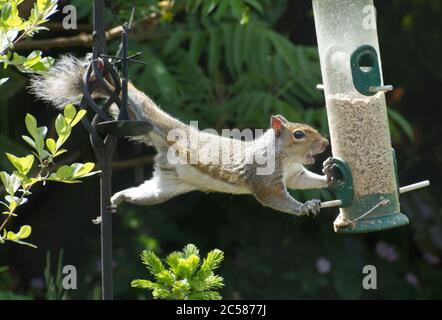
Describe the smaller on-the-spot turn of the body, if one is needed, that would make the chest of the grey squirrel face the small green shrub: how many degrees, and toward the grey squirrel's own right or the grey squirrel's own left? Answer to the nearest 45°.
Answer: approximately 90° to the grey squirrel's own right

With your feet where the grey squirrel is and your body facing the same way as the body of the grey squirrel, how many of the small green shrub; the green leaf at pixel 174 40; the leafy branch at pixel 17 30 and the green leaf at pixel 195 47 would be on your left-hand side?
2

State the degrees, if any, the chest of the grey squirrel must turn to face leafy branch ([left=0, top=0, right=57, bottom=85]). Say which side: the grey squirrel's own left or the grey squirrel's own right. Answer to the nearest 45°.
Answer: approximately 135° to the grey squirrel's own right

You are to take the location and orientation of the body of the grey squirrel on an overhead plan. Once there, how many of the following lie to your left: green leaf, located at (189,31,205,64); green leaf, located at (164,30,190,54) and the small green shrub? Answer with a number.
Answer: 2

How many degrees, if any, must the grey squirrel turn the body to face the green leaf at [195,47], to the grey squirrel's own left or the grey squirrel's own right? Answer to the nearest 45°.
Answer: approximately 90° to the grey squirrel's own left

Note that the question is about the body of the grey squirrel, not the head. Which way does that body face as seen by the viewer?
to the viewer's right

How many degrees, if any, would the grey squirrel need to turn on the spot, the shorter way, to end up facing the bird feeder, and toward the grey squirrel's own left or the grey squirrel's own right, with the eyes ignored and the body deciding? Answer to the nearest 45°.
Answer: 0° — it already faces it

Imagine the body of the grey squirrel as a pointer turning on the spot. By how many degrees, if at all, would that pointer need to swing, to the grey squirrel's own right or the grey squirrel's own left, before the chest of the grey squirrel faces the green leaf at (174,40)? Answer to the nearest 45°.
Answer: approximately 90° to the grey squirrel's own left

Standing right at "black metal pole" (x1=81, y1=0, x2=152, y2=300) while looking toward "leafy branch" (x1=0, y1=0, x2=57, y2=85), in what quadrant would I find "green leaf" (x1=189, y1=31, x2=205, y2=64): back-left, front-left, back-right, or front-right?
back-right
